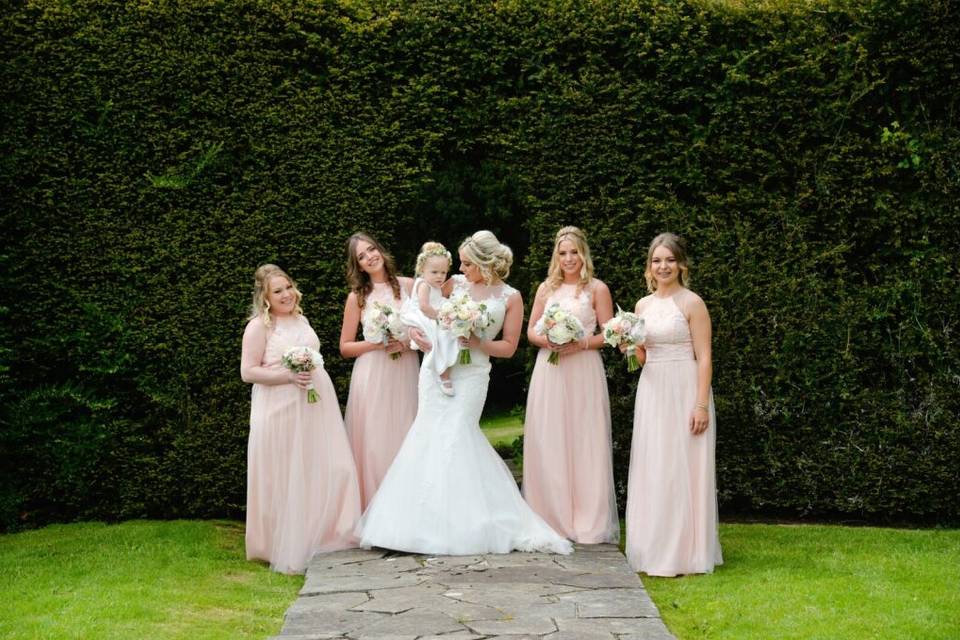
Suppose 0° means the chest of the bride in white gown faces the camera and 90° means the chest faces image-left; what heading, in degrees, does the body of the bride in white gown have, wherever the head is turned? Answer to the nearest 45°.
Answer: approximately 45°

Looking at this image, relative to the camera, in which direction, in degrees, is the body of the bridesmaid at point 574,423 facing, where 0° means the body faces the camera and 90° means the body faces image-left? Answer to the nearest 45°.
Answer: approximately 0°

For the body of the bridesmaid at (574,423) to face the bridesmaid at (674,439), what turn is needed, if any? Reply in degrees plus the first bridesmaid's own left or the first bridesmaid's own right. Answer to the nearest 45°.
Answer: approximately 45° to the first bridesmaid's own left

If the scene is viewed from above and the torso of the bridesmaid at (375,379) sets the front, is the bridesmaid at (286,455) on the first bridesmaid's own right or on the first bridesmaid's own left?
on the first bridesmaid's own right

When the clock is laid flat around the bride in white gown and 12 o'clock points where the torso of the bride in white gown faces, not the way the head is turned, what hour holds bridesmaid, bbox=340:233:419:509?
The bridesmaid is roughly at 3 o'clock from the bride in white gown.
